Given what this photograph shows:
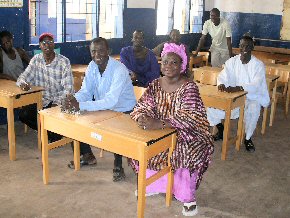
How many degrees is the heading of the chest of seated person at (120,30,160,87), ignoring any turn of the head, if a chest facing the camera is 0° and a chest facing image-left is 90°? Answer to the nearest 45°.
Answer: approximately 0°

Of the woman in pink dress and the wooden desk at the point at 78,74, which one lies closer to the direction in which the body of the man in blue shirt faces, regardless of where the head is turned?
the woman in pink dress

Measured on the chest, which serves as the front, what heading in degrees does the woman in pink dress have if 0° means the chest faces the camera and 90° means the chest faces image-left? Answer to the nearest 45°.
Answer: approximately 45°

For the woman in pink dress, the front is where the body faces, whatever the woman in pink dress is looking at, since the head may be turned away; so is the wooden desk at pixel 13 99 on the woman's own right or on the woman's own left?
on the woman's own right

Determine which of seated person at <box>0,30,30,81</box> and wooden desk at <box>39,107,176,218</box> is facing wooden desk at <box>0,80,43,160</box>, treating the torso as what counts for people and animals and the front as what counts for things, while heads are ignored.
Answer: the seated person

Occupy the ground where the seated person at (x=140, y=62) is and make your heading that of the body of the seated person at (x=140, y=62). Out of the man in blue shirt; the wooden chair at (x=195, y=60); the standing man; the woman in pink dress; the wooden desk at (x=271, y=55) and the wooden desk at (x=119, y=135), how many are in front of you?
3

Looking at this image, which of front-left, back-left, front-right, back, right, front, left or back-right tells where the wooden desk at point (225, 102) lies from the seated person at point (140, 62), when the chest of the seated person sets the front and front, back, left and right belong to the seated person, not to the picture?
front-left

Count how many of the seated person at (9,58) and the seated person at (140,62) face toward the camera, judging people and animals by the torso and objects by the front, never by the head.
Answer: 2
